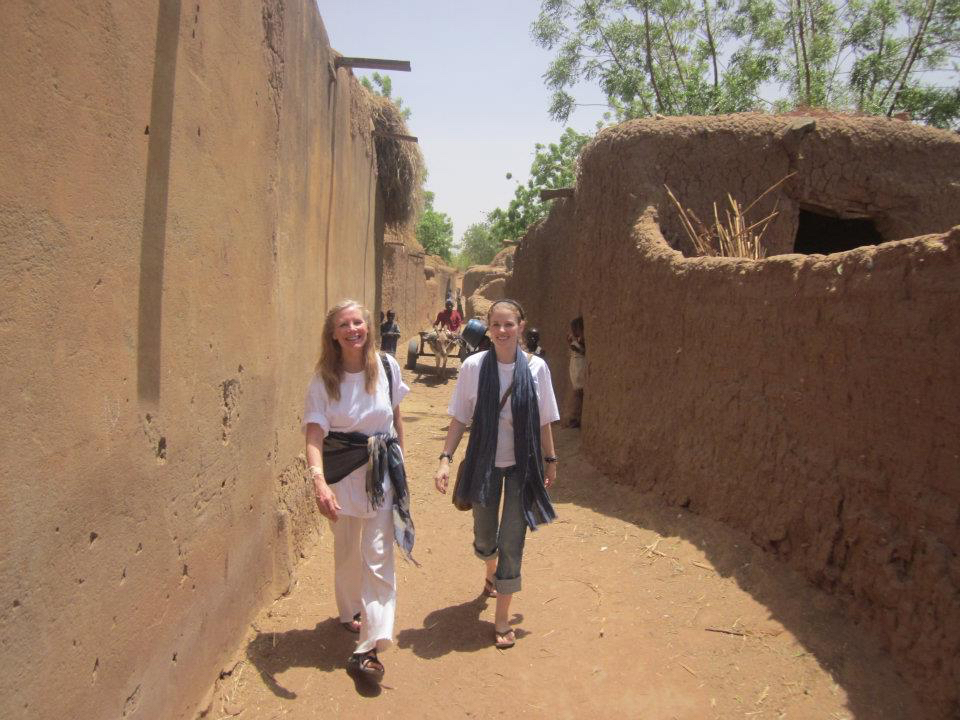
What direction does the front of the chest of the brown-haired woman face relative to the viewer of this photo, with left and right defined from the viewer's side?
facing the viewer

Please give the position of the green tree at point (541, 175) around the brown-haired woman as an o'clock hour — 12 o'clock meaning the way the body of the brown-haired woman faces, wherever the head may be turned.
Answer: The green tree is roughly at 6 o'clock from the brown-haired woman.

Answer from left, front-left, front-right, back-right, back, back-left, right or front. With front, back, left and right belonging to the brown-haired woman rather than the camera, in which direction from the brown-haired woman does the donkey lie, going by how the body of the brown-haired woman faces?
back

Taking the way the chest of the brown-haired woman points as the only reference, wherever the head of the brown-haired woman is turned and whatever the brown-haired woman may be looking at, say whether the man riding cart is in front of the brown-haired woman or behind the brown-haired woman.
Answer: behind

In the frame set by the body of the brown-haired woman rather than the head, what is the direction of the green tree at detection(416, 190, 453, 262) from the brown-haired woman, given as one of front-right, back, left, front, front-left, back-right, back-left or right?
back

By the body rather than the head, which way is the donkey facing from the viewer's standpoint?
toward the camera

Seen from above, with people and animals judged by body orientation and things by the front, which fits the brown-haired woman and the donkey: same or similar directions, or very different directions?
same or similar directions

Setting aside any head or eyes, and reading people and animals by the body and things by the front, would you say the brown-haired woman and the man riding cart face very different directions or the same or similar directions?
same or similar directions

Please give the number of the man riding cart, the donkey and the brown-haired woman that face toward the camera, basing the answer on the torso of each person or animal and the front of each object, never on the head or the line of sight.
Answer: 3

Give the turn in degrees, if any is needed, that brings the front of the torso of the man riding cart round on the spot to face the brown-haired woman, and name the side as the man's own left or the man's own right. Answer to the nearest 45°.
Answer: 0° — they already face them

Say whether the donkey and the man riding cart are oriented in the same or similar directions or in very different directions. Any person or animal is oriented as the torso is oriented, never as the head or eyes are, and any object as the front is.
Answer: same or similar directions

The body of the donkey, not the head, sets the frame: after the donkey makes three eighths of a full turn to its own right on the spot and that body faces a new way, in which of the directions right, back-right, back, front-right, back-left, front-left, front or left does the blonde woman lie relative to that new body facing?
back-left

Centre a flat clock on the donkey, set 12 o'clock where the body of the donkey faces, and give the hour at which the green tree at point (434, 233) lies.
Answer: The green tree is roughly at 6 o'clock from the donkey.

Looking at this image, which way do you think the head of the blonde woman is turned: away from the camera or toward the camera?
toward the camera
